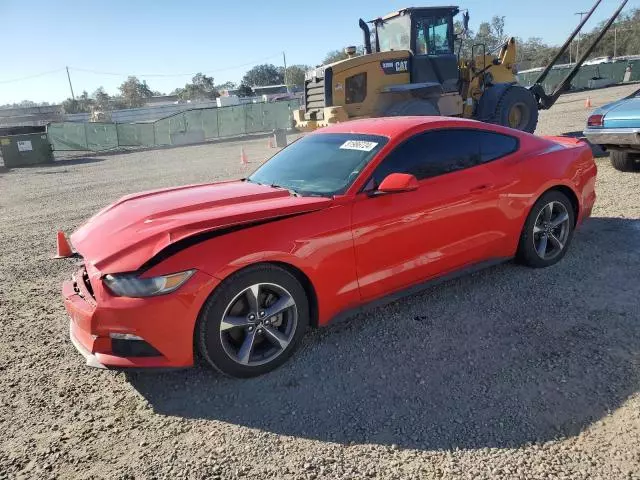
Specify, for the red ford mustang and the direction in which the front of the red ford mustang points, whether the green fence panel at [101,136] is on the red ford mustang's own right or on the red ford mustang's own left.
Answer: on the red ford mustang's own right

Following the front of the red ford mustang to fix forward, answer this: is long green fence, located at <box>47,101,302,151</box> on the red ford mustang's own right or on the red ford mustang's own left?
on the red ford mustang's own right

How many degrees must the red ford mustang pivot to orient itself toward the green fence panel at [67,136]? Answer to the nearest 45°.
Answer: approximately 90° to its right

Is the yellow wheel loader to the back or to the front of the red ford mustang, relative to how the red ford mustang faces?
to the back

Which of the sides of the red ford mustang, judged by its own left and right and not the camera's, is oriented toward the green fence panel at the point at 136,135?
right

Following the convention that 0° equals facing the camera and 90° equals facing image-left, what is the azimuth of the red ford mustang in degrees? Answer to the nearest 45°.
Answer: approximately 45°

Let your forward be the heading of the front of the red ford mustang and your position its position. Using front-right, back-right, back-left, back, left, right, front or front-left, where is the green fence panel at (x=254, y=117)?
back-right

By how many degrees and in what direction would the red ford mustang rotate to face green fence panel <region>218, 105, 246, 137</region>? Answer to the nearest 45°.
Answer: approximately 135° to its right

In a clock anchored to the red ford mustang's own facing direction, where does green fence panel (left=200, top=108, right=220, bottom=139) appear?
The green fence panel is roughly at 4 o'clock from the red ford mustang.
